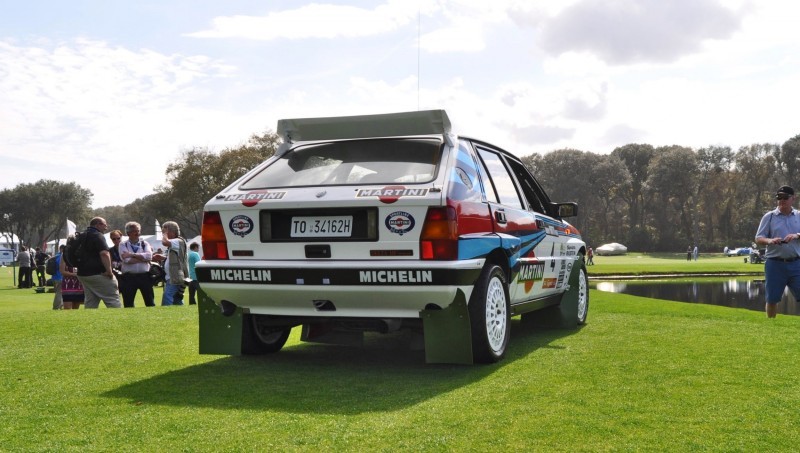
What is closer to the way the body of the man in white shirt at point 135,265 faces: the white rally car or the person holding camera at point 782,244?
the white rally car

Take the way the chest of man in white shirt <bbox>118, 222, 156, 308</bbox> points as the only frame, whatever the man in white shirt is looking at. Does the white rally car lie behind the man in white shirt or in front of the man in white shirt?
in front

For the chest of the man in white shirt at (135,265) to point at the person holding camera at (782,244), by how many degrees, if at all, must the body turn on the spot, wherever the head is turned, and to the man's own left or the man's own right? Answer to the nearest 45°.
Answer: approximately 45° to the man's own left

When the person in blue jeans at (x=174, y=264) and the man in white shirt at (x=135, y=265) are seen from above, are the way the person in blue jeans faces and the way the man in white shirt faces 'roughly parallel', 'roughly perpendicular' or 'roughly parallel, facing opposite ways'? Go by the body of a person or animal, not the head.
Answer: roughly perpendicular

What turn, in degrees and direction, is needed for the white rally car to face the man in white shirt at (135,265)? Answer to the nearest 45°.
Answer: approximately 90° to its left

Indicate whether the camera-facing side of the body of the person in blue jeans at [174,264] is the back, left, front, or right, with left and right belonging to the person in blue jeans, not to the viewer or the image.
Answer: left

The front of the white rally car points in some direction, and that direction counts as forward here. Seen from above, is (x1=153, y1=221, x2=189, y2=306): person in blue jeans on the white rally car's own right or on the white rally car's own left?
on the white rally car's own left

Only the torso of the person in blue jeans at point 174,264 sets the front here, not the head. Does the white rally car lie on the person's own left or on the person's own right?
on the person's own left

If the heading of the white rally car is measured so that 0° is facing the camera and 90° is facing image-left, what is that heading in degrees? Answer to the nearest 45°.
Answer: approximately 225°

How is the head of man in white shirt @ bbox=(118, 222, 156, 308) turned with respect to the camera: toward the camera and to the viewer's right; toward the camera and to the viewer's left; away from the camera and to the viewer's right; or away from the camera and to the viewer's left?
toward the camera and to the viewer's right

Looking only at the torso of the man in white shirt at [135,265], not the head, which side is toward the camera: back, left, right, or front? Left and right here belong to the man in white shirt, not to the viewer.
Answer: front

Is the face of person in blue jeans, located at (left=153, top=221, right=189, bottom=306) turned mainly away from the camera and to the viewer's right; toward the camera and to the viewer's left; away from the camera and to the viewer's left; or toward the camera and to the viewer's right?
toward the camera and to the viewer's left

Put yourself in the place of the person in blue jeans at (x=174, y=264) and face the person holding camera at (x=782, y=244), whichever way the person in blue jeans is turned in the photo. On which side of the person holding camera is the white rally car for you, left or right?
right

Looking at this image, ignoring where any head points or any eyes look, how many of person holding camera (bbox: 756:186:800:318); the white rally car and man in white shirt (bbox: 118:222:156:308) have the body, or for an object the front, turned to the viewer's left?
0

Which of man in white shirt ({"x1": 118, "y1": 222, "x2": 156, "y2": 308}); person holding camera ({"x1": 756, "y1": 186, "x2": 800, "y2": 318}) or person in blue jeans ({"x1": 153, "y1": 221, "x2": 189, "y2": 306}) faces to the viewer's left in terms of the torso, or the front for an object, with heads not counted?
the person in blue jeans

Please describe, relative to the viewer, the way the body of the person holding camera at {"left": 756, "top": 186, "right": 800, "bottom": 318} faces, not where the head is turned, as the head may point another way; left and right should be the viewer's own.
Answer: facing the viewer

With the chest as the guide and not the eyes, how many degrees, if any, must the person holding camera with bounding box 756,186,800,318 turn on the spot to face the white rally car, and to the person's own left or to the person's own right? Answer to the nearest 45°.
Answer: approximately 45° to the person's own right

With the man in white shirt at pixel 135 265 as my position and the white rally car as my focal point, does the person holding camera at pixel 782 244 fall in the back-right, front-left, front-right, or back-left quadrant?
front-left

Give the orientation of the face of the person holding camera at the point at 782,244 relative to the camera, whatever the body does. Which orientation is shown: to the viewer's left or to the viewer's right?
to the viewer's left

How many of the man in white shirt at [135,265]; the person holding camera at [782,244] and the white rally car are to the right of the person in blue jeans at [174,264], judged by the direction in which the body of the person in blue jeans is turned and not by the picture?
0
